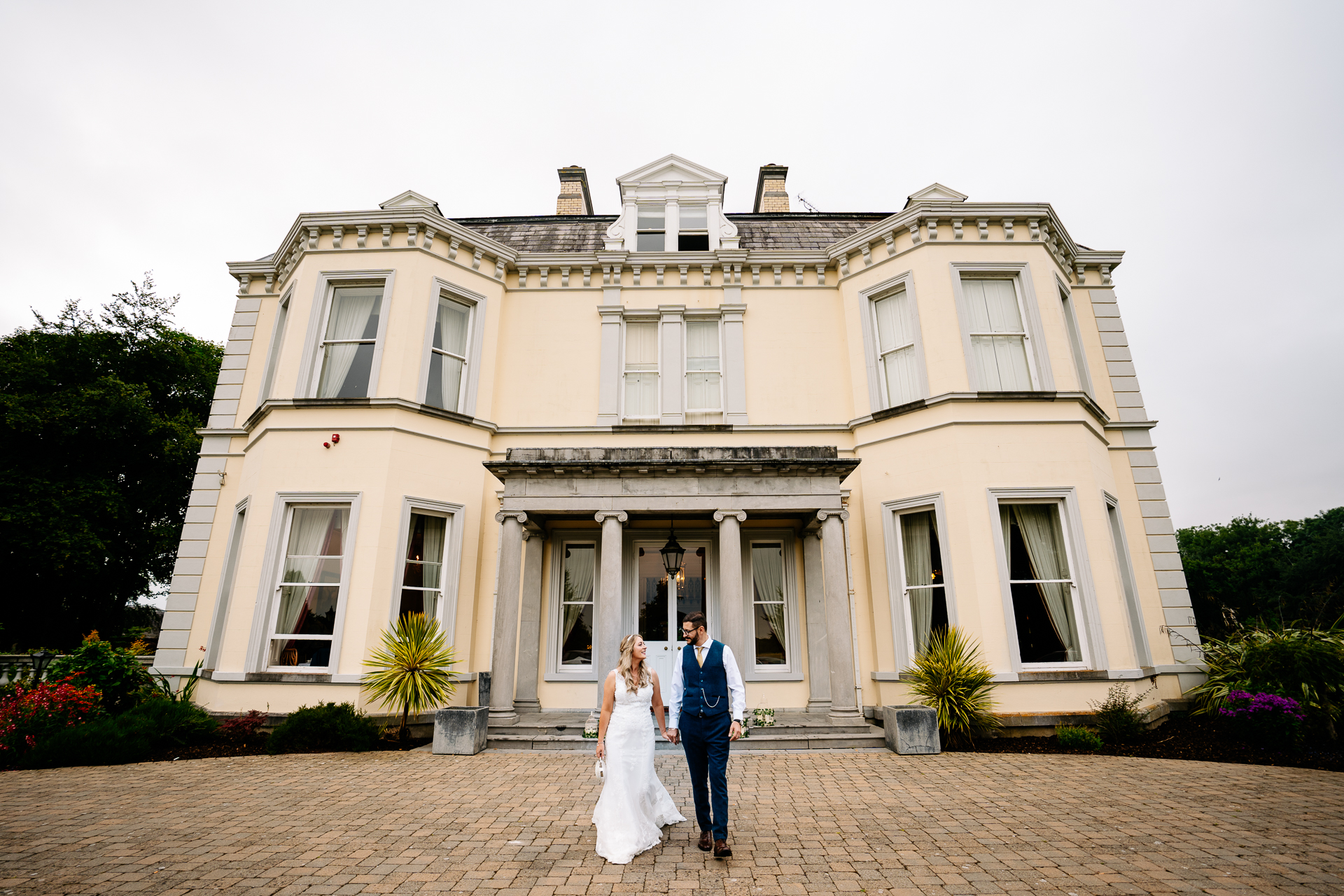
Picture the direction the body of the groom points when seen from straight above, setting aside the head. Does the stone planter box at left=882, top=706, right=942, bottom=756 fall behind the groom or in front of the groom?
behind

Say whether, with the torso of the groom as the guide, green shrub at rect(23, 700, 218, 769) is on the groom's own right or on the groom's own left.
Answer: on the groom's own right

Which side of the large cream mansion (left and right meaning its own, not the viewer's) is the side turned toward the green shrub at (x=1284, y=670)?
left

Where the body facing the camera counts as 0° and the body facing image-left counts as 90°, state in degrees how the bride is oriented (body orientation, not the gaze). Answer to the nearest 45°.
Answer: approximately 0°

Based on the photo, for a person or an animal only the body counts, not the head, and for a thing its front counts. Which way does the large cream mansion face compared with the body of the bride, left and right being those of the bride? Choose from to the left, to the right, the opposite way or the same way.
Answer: the same way

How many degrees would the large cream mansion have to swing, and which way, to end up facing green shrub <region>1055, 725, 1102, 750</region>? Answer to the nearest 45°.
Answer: approximately 90° to its left

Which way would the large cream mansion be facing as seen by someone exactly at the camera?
facing the viewer

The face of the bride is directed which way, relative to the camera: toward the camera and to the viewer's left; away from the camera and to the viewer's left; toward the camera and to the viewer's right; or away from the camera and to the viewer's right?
toward the camera and to the viewer's right

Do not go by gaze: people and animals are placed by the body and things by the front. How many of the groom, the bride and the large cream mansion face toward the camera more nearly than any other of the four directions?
3

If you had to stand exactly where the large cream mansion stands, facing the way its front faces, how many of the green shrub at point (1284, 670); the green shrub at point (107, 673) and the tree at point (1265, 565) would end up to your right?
1

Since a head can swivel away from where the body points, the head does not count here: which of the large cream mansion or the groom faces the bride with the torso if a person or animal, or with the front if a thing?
the large cream mansion

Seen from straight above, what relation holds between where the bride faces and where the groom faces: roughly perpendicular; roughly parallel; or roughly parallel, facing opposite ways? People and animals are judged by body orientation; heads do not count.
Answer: roughly parallel

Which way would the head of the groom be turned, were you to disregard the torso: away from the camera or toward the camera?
toward the camera

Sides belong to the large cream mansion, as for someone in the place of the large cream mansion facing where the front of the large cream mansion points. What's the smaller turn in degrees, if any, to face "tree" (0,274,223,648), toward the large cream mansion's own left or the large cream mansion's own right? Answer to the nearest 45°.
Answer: approximately 135° to the large cream mansion's own right

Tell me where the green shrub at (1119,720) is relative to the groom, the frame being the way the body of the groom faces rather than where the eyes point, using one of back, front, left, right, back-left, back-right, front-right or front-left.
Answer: back-left
